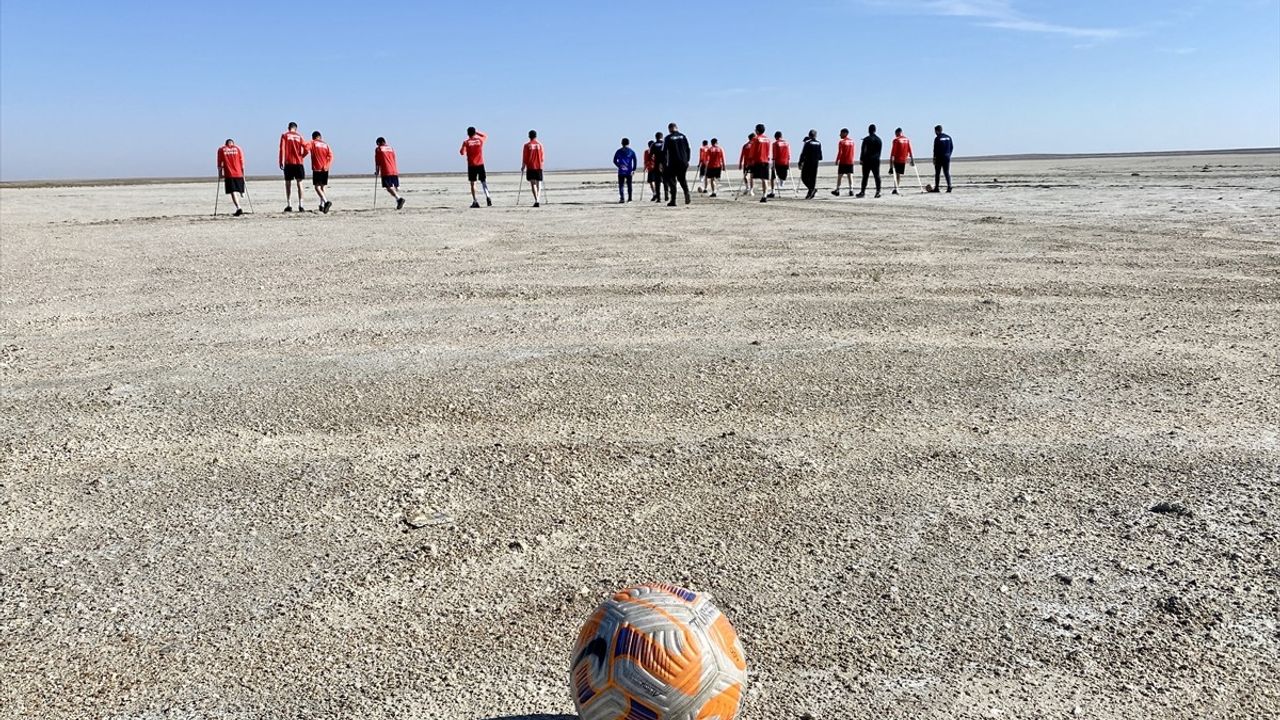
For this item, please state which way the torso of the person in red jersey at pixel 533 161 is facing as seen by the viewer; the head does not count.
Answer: away from the camera

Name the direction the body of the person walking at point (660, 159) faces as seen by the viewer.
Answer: away from the camera

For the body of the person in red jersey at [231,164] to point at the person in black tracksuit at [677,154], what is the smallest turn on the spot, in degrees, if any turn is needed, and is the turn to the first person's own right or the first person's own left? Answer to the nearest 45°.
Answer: approximately 90° to the first person's own right

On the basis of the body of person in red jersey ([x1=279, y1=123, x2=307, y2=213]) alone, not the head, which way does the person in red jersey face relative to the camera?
away from the camera

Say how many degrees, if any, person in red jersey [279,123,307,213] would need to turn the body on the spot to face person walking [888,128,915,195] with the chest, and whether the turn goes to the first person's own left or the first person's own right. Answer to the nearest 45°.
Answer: approximately 90° to the first person's own right

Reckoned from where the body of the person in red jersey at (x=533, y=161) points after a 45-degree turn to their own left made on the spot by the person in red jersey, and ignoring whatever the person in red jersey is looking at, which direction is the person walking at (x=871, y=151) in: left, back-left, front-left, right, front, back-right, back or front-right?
back-right

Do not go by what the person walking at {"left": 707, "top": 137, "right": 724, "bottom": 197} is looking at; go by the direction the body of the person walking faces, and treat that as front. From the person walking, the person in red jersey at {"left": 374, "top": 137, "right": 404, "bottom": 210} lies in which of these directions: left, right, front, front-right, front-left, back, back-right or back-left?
back-left

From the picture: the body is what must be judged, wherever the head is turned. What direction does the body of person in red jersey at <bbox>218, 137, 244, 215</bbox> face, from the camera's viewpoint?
away from the camera

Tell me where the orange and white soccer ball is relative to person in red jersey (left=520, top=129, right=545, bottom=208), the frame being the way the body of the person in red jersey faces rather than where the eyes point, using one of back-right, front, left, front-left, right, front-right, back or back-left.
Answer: back

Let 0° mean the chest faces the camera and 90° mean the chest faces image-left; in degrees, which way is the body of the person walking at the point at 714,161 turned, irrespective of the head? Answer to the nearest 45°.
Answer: approximately 180°
